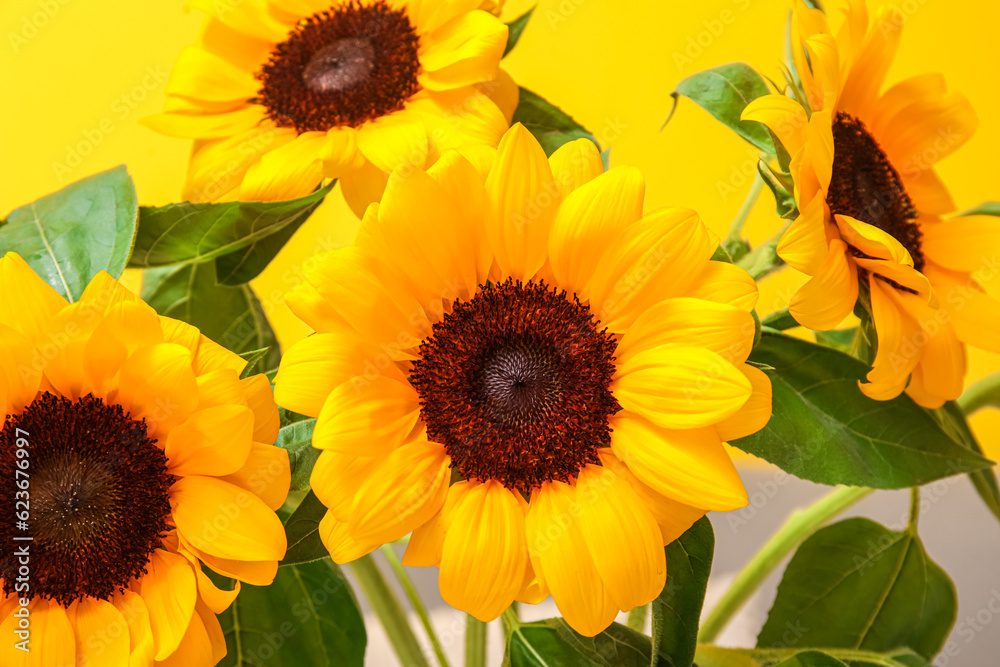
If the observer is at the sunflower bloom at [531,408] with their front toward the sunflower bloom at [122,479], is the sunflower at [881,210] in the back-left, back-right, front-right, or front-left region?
back-right

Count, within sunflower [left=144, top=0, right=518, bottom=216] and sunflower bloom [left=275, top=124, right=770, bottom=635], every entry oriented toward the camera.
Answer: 2
